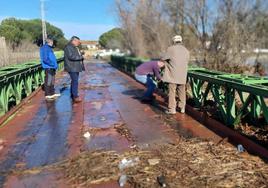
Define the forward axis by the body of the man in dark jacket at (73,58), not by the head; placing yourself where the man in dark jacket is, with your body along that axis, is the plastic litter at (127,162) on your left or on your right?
on your right

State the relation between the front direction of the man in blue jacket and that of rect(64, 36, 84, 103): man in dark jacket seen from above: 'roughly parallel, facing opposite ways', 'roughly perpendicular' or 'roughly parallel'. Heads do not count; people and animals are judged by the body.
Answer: roughly parallel

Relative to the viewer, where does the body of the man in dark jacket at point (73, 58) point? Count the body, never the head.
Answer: to the viewer's right

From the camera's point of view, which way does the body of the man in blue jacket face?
to the viewer's right

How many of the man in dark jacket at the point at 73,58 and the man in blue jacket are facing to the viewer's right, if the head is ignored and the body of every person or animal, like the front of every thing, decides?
2

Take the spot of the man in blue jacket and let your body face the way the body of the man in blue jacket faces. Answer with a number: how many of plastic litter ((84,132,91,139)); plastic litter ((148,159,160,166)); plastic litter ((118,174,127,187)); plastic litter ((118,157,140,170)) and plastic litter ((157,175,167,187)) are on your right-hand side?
5

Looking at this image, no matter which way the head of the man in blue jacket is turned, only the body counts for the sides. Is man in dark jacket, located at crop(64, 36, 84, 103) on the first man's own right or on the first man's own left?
on the first man's own right

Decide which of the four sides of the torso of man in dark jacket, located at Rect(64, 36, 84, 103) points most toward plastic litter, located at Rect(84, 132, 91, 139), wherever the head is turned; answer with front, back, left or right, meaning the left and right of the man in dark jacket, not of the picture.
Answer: right

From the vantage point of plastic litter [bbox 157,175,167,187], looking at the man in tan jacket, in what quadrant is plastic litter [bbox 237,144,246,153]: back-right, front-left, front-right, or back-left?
front-right

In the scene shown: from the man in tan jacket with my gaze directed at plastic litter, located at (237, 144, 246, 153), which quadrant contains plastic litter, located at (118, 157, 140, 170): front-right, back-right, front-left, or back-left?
front-right
